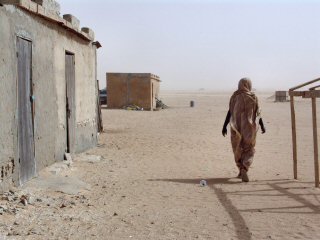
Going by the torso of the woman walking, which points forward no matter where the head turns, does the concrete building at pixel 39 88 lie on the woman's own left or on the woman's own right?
on the woman's own left

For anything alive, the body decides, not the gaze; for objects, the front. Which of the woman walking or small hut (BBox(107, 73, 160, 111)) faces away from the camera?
the woman walking

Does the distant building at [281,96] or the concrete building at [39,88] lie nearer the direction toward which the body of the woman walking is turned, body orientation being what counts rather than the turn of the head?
the distant building

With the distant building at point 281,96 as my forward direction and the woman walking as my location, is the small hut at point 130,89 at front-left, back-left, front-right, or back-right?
front-left

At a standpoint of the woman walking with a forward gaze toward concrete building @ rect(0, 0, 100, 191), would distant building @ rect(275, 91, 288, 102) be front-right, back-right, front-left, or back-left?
back-right

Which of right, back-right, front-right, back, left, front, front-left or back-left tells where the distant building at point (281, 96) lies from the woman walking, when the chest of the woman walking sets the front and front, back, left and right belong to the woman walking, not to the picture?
front

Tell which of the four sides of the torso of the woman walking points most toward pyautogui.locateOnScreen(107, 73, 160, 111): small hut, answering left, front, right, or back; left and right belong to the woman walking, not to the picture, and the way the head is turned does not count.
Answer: front

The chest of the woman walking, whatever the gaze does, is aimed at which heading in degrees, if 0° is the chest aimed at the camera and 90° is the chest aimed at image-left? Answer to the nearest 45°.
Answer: approximately 180°

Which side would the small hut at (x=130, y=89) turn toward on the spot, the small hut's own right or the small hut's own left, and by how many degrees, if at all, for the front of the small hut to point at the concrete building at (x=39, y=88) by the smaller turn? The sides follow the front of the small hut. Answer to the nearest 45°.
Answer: approximately 90° to the small hut's own right
